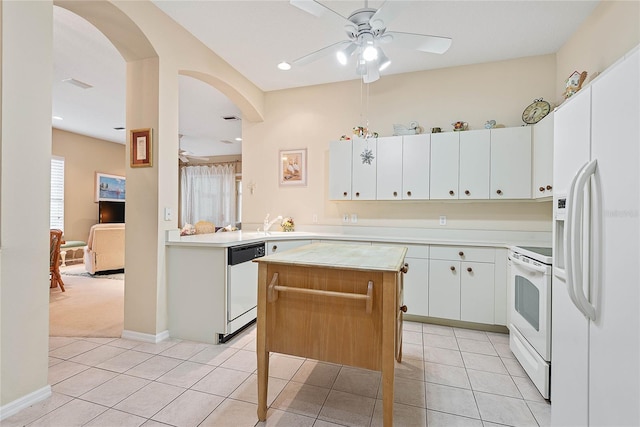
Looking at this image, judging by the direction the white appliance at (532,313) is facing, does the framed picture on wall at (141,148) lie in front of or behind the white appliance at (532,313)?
in front

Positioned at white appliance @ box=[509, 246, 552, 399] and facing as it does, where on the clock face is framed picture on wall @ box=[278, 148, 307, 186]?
The framed picture on wall is roughly at 2 o'clock from the white appliance.

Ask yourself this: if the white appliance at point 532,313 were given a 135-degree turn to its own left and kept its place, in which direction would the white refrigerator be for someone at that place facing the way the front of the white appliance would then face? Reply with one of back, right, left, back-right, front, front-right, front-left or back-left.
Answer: right

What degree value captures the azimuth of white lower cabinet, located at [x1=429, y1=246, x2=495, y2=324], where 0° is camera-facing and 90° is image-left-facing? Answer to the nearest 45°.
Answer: approximately 0°

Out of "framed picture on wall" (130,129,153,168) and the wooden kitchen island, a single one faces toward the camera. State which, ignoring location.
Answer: the framed picture on wall

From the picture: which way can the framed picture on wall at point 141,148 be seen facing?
toward the camera

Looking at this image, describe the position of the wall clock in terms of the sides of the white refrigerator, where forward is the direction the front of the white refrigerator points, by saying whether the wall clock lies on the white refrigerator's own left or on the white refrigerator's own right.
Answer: on the white refrigerator's own right

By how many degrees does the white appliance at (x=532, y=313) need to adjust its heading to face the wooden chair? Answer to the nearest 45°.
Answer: approximately 45° to its right

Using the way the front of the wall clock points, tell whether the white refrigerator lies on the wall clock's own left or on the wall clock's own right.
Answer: on the wall clock's own left

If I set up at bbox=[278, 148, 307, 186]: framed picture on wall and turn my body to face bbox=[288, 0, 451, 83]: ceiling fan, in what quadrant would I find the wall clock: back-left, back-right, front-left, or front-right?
front-left

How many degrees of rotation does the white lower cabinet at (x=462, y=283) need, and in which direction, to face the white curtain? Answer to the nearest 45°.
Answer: approximately 135° to its right

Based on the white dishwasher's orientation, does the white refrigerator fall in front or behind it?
in front
